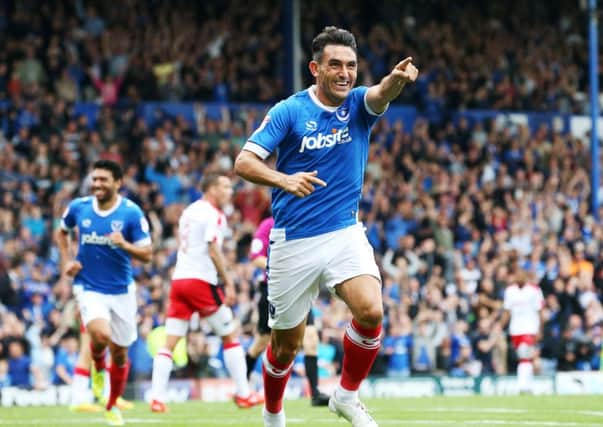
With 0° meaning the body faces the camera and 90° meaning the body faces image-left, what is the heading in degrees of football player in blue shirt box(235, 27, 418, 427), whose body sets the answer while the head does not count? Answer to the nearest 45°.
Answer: approximately 315°

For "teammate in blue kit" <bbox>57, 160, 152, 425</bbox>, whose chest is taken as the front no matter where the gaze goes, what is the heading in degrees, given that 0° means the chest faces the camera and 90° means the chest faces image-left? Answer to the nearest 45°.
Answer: approximately 0°

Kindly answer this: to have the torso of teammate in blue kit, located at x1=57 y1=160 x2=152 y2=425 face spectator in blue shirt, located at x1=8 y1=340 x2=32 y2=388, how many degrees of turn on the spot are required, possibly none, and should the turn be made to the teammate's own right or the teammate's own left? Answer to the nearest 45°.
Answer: approximately 180°

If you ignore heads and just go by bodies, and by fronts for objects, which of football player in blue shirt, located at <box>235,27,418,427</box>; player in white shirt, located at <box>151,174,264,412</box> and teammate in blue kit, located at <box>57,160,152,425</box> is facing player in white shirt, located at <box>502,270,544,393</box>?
player in white shirt, located at <box>151,174,264,412</box>

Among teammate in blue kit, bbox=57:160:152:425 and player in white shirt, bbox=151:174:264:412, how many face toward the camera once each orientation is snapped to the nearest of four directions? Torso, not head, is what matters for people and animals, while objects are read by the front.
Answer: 1

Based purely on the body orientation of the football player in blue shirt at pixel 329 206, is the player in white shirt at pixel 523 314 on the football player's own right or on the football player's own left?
on the football player's own left

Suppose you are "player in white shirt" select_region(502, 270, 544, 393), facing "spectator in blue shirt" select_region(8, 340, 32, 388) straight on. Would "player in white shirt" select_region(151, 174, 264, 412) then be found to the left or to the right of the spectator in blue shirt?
left

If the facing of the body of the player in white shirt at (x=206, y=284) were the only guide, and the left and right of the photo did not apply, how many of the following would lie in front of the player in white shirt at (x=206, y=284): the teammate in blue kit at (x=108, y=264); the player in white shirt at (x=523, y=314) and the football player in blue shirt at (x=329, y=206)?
1

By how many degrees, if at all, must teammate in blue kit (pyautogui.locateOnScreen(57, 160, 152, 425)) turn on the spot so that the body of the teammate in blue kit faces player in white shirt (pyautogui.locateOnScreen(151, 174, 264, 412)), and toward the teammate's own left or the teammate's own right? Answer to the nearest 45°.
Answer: approximately 135° to the teammate's own left
